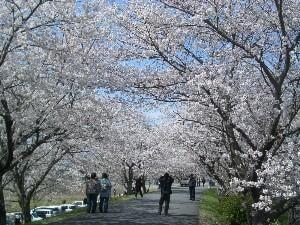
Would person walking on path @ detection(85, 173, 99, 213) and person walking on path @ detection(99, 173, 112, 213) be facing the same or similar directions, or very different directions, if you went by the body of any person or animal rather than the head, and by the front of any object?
same or similar directions

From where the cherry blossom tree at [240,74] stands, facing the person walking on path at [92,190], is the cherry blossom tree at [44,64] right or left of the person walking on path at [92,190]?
left
